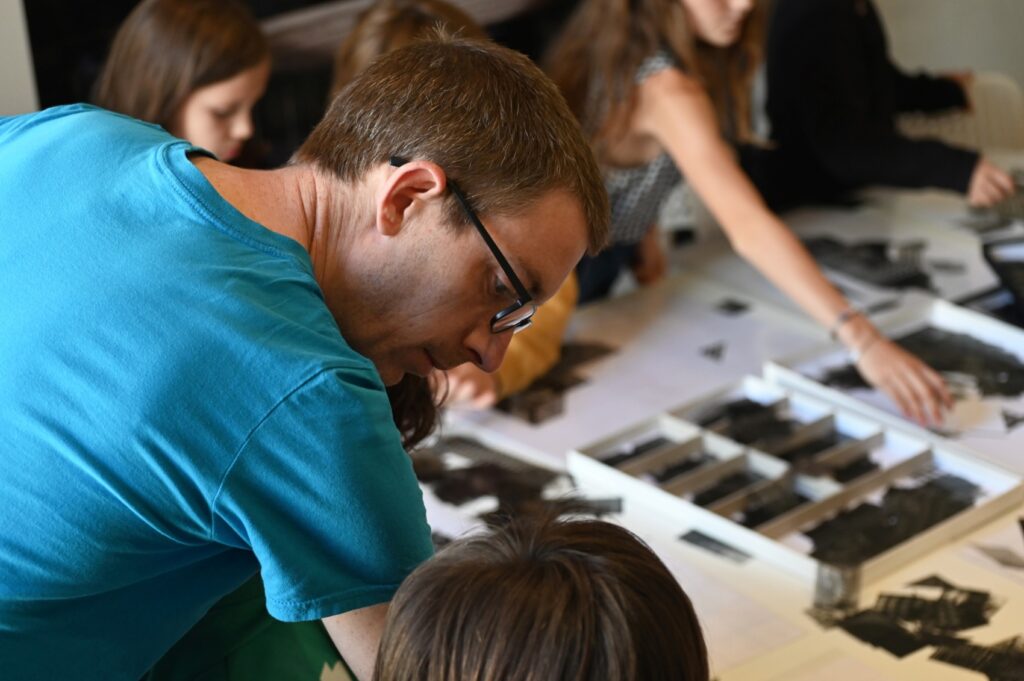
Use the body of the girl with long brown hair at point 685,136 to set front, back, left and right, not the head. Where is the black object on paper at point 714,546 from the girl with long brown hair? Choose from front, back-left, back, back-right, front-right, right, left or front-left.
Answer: front-right

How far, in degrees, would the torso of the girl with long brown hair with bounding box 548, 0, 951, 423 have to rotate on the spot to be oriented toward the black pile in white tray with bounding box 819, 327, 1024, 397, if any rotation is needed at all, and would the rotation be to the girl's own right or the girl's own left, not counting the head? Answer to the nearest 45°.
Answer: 0° — they already face it

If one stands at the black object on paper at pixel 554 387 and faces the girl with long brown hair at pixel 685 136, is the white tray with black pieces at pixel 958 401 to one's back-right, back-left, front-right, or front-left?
front-right

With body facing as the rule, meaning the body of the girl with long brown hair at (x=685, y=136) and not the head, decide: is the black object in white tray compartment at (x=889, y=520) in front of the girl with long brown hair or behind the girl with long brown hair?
in front

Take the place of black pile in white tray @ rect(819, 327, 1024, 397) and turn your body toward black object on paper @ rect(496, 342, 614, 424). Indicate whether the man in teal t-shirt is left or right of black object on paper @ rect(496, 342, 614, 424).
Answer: left

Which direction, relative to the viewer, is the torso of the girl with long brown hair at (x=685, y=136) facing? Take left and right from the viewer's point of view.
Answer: facing the viewer and to the right of the viewer

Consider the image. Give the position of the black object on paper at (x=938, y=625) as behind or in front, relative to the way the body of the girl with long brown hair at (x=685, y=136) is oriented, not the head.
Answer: in front

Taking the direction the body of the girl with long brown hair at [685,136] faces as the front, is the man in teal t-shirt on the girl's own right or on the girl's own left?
on the girl's own right

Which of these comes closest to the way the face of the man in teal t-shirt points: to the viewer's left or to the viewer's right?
to the viewer's right

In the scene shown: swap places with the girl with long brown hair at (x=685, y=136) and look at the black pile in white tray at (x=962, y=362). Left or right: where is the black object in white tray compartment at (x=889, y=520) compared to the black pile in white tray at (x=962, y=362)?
right

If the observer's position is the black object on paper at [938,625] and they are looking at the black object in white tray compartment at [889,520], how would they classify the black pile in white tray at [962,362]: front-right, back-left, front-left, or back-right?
front-right
